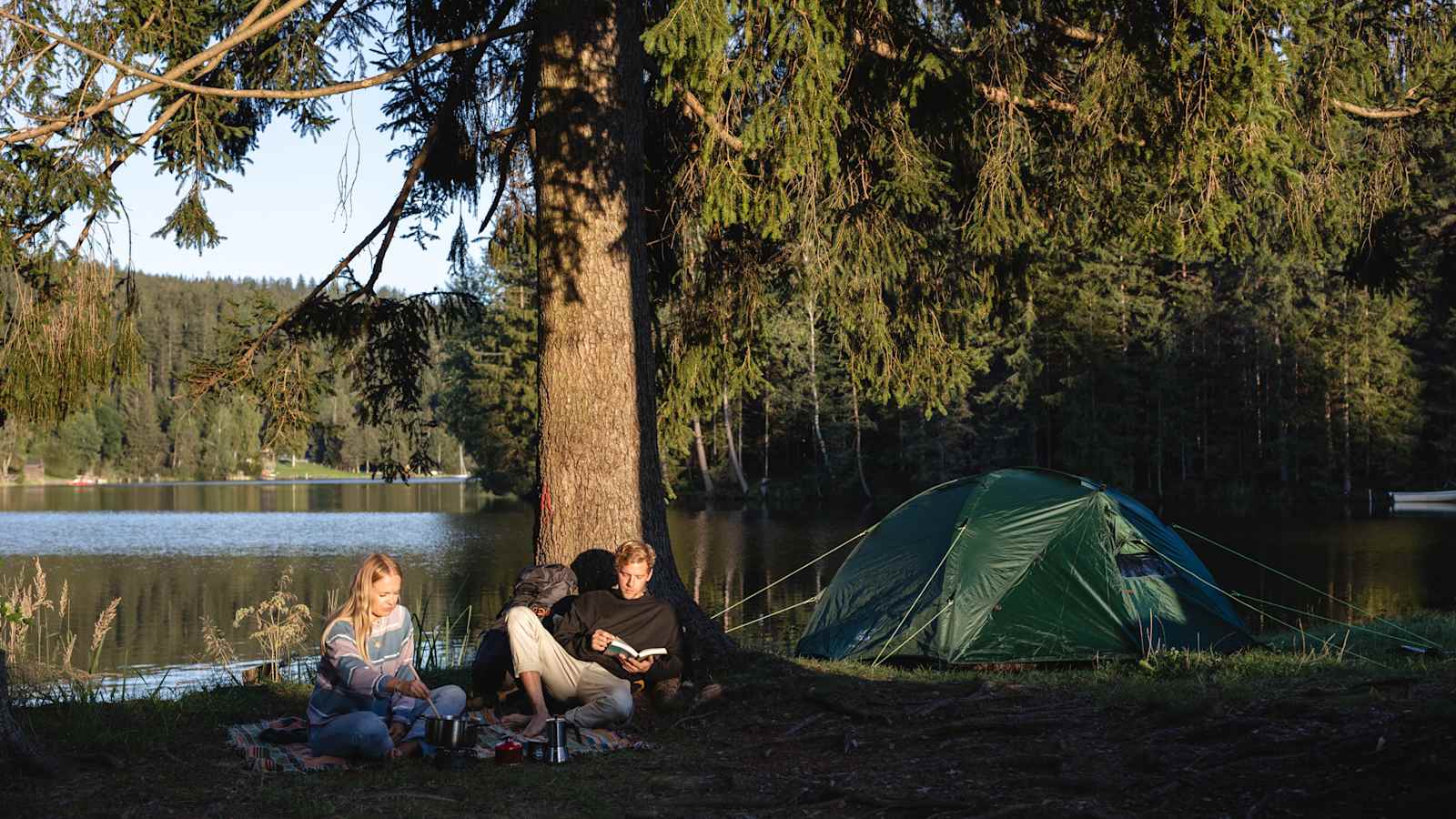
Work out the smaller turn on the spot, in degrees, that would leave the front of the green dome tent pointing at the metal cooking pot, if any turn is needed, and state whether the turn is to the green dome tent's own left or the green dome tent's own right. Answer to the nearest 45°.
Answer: approximately 45° to the green dome tent's own right

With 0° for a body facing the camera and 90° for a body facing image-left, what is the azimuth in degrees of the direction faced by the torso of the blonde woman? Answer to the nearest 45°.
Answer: approximately 315°

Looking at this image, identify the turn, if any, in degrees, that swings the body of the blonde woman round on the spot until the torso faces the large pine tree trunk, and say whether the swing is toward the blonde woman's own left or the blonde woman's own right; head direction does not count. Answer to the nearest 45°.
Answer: approximately 90° to the blonde woman's own left

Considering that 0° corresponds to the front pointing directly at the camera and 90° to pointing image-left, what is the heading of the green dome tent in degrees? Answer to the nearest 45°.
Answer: approximately 0°

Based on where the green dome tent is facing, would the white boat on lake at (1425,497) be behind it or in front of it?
behind

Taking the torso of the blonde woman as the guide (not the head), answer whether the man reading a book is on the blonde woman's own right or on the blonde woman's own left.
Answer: on the blonde woman's own left

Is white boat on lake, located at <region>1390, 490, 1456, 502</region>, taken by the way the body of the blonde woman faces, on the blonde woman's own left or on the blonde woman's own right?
on the blonde woman's own left
